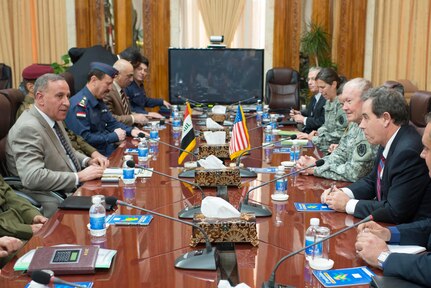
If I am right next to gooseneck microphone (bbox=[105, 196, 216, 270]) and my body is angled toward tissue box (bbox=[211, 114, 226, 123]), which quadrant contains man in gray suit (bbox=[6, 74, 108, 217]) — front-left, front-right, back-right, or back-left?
front-left

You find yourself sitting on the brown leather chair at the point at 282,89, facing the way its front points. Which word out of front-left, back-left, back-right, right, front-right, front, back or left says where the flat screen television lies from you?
front-right

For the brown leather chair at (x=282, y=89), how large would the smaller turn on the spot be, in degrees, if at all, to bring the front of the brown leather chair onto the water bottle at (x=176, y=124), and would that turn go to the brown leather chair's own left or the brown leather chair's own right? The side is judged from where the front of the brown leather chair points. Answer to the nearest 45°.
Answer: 0° — it already faces it

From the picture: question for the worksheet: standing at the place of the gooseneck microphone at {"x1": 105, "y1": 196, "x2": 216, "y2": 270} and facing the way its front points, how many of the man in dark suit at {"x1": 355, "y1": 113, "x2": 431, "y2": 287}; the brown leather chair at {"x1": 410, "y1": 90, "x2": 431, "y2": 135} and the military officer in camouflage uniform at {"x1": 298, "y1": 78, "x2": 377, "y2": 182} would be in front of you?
0

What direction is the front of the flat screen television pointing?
toward the camera

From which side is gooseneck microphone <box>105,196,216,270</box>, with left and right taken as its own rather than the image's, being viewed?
left

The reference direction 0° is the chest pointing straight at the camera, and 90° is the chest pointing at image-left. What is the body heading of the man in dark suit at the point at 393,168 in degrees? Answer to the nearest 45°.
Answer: approximately 90°

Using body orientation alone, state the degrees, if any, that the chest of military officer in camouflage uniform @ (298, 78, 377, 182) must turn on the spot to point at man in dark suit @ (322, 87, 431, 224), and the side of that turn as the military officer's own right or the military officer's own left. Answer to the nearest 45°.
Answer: approximately 90° to the military officer's own left

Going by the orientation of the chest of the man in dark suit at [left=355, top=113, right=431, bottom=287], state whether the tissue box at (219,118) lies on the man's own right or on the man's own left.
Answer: on the man's own right

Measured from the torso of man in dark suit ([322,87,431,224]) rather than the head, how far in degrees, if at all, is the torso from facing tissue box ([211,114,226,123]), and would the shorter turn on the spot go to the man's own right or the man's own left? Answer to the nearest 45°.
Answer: approximately 45° to the man's own right

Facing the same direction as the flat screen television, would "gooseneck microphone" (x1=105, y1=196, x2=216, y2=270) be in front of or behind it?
in front

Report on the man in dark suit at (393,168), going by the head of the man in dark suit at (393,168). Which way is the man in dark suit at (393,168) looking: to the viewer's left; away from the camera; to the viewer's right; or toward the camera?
to the viewer's left

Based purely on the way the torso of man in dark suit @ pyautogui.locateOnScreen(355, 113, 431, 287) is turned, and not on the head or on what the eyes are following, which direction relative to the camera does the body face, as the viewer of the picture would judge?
to the viewer's left

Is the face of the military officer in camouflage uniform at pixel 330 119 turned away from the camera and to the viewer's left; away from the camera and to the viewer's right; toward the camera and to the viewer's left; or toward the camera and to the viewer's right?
toward the camera and to the viewer's left
